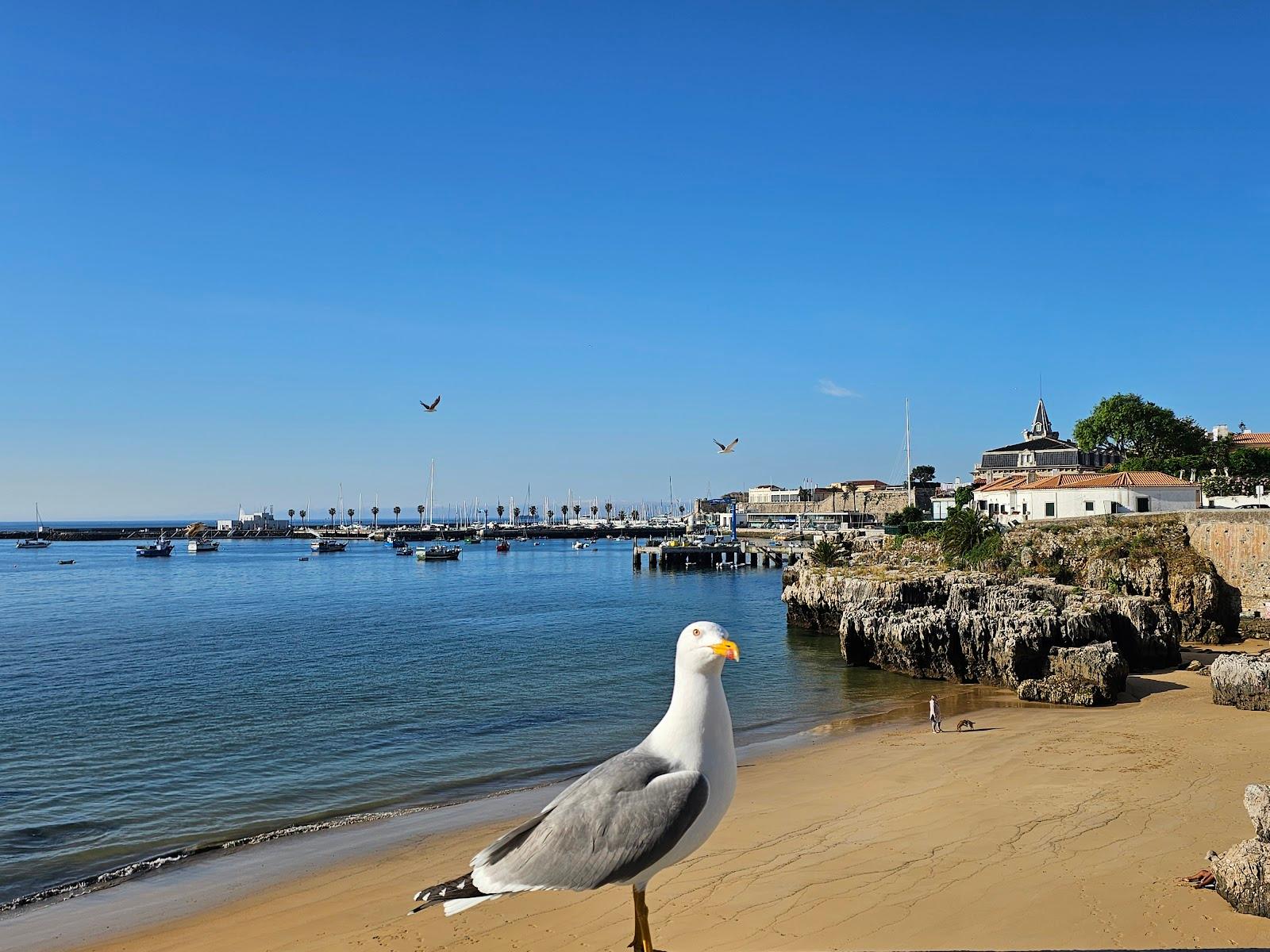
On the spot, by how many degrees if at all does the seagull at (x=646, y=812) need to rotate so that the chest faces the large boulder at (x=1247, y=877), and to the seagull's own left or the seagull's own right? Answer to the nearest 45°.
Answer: approximately 45° to the seagull's own left

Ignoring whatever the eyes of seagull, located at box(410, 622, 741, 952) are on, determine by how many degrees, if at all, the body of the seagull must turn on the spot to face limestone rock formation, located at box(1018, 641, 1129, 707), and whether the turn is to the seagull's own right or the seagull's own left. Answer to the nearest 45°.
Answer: approximately 45° to the seagull's own left

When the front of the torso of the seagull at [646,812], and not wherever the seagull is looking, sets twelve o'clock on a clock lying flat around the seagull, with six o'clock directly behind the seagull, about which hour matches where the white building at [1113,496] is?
The white building is roughly at 10 o'clock from the seagull.

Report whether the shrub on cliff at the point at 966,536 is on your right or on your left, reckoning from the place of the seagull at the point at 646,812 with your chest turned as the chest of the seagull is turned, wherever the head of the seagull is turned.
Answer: on your left

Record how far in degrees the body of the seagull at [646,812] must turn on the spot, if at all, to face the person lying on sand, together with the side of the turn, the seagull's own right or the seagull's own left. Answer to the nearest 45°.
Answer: approximately 45° to the seagull's own left

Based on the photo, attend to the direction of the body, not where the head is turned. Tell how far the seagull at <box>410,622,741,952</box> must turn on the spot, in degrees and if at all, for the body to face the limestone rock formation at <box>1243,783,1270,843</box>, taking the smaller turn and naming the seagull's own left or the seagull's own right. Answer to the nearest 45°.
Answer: approximately 45° to the seagull's own left

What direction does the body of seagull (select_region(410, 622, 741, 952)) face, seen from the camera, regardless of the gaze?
to the viewer's right
